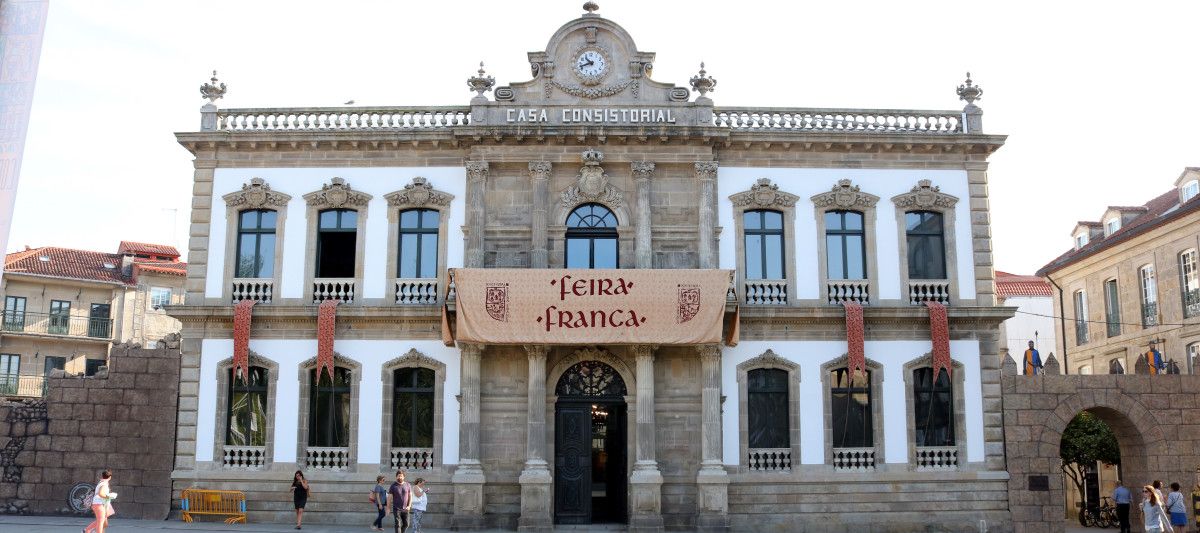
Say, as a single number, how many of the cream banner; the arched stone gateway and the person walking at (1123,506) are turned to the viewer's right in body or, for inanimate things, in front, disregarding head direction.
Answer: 0

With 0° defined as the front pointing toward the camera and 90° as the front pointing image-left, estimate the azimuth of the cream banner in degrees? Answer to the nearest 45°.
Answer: approximately 0°

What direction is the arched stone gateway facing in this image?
toward the camera

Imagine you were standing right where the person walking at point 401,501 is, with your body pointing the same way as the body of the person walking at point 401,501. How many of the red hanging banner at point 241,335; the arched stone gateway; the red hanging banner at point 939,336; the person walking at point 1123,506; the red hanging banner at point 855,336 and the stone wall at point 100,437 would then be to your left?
4

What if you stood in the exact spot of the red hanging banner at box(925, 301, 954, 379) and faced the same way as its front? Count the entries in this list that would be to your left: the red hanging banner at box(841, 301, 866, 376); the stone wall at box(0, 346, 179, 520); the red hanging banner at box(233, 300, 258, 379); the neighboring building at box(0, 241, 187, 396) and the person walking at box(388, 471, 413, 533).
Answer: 0

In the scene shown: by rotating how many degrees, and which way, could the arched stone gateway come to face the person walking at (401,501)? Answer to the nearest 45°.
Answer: approximately 45° to its right

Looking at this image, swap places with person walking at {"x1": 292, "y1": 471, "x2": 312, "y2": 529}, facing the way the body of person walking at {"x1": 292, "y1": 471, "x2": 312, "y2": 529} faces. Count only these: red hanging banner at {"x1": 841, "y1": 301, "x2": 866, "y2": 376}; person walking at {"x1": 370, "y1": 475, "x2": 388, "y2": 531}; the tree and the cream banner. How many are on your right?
0

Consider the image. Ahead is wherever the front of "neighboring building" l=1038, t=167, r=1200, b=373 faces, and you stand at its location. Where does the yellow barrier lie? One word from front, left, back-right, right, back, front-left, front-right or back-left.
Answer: front

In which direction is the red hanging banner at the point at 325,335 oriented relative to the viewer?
toward the camera

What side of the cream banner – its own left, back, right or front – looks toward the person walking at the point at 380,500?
right

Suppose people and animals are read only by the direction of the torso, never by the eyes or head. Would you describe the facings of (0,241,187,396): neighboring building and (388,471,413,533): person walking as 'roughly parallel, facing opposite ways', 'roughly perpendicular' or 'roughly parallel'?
roughly parallel

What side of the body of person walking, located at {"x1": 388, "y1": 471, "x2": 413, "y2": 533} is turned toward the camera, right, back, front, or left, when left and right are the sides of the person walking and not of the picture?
front
